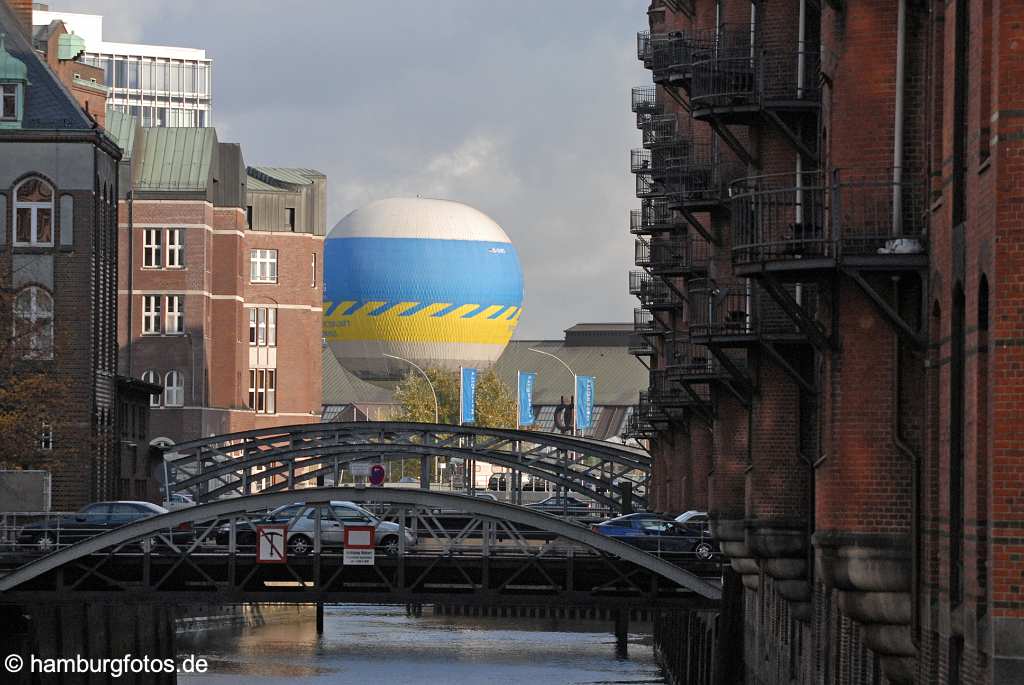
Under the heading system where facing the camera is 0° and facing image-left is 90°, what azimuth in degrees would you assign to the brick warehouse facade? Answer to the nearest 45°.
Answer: approximately 90°
